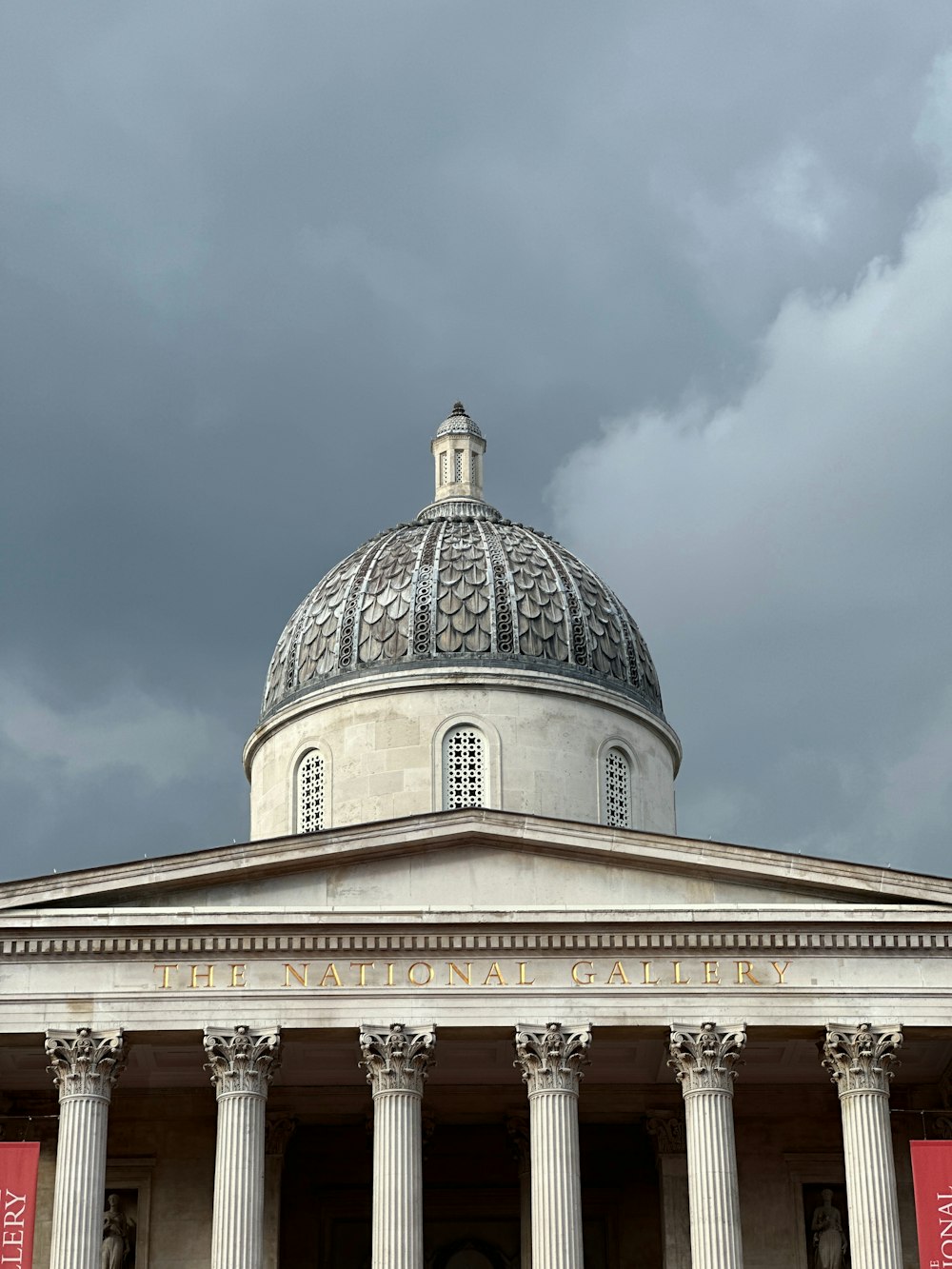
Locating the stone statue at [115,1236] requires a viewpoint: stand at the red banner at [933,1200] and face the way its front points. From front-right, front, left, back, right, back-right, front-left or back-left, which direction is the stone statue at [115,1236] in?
right

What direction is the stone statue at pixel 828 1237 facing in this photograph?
toward the camera

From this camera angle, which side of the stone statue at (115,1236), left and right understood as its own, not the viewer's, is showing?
front

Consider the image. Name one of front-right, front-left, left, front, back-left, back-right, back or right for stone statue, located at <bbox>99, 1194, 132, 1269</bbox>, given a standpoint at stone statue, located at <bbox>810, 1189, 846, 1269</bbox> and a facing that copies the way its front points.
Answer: right

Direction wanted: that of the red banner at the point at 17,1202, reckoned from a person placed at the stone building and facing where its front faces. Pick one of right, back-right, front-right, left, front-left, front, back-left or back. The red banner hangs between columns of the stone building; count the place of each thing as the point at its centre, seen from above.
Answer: right

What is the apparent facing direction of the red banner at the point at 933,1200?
toward the camera

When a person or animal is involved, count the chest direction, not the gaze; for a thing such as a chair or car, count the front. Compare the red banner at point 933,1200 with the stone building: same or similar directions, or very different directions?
same or similar directions

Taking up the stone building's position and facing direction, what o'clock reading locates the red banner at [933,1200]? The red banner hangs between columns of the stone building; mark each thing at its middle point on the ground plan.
The red banner is roughly at 9 o'clock from the stone building.

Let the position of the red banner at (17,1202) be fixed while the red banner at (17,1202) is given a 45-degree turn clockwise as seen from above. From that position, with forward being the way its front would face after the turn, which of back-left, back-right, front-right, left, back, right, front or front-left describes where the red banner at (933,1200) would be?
back-left

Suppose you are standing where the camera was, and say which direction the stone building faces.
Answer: facing the viewer

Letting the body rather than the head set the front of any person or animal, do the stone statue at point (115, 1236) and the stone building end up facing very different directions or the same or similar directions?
same or similar directions
